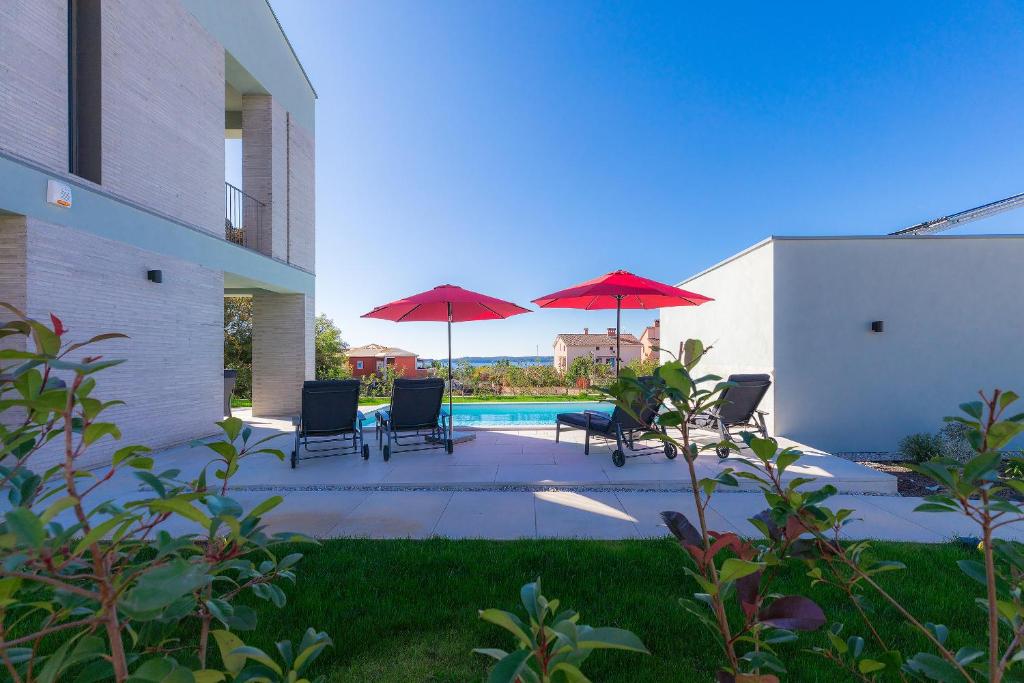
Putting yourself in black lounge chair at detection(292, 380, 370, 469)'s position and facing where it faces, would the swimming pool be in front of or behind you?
in front

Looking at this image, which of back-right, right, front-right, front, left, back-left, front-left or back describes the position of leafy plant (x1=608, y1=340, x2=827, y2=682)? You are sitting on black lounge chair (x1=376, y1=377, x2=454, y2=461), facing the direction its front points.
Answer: back

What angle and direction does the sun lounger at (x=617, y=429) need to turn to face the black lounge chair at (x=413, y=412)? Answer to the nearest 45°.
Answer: approximately 45° to its left

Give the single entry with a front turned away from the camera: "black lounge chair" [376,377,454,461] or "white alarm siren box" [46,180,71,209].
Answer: the black lounge chair

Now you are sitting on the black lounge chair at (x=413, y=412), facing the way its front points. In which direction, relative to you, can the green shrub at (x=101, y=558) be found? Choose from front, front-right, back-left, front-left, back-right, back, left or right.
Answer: back

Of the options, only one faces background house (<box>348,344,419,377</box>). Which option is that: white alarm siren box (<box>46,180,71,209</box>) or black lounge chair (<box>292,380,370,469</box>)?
the black lounge chair

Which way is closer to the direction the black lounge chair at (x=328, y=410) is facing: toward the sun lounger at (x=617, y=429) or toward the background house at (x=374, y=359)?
the background house

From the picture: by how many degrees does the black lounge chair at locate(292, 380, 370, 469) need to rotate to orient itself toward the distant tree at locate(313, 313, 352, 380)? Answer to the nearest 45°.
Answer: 0° — it already faces it

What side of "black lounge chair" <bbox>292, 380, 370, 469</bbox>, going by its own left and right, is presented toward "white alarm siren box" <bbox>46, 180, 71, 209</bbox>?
left

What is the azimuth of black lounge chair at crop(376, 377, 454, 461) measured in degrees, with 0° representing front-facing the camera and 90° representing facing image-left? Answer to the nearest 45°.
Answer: approximately 180°

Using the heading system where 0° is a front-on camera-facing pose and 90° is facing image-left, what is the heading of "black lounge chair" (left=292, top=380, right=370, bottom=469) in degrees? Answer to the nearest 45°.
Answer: approximately 180°

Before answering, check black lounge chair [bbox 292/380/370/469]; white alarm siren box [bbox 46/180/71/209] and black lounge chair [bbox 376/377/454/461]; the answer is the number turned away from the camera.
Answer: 2

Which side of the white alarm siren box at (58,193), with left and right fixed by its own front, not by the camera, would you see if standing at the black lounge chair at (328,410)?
front

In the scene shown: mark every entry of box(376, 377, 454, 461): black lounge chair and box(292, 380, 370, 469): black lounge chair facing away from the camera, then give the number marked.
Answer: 2
